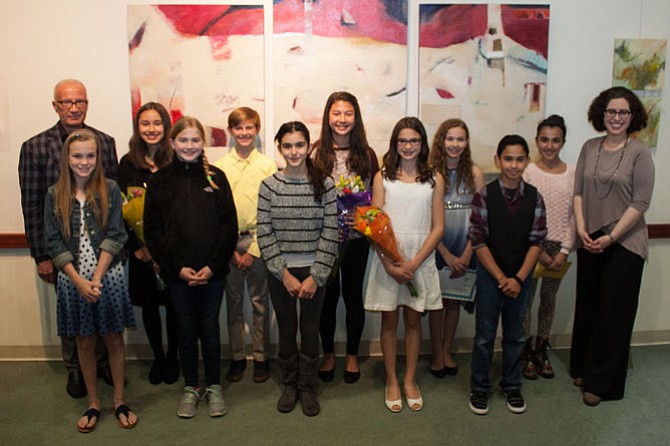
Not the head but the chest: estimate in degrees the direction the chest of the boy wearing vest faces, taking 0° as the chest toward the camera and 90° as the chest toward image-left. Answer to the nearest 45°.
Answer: approximately 0°

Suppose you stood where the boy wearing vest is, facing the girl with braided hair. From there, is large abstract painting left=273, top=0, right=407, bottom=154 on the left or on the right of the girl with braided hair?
right

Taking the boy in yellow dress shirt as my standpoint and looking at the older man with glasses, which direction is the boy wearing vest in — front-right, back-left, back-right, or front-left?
back-left

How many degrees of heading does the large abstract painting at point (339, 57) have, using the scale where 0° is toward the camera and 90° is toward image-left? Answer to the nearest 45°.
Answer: approximately 0°

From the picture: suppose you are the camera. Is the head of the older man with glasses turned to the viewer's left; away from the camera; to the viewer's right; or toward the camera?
toward the camera

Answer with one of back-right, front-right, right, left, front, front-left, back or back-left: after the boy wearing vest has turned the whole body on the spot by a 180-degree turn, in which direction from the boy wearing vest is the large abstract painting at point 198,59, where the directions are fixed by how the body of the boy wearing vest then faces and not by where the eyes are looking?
left

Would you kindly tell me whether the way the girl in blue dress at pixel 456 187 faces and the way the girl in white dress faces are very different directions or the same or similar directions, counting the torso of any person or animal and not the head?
same or similar directions

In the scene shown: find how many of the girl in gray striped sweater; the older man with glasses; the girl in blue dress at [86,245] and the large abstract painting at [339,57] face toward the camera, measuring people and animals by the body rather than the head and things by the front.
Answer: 4

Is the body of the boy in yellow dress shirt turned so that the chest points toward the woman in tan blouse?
no

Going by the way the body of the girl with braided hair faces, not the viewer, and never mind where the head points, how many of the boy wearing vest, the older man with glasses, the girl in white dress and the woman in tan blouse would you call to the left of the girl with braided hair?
3

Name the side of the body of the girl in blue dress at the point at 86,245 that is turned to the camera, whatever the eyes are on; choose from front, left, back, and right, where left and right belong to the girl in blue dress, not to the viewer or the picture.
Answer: front

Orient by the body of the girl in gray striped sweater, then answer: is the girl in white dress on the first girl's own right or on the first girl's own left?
on the first girl's own left

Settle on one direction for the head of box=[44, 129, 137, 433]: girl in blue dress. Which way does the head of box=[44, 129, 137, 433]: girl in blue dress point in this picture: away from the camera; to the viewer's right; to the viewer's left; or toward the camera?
toward the camera

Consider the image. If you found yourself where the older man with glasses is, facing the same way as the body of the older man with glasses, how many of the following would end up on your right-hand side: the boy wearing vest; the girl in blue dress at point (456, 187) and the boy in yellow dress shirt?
0

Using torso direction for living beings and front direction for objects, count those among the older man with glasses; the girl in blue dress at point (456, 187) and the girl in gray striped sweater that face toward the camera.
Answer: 3

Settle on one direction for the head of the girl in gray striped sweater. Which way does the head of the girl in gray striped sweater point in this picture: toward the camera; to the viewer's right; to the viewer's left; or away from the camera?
toward the camera

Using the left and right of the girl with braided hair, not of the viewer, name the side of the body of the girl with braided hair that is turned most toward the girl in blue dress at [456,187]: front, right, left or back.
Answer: left

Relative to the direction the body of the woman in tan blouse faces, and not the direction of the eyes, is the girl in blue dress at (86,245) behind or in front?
in front

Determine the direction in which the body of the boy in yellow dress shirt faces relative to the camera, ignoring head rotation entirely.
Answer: toward the camera

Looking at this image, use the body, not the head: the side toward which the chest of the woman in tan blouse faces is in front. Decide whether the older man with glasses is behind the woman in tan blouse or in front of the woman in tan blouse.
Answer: in front

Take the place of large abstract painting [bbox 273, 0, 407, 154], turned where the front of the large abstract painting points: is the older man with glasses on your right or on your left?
on your right
